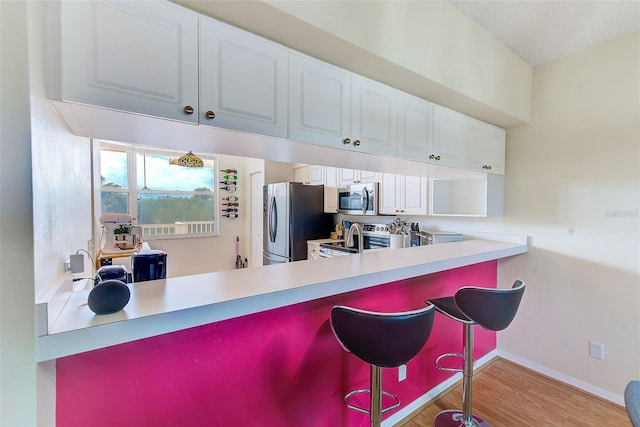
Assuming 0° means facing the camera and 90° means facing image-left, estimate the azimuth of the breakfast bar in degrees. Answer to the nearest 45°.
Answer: approximately 315°

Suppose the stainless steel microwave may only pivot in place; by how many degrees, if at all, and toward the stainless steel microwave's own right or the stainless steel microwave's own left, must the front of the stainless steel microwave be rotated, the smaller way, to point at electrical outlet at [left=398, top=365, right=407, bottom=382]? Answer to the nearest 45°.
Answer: approximately 45° to the stainless steel microwave's own left

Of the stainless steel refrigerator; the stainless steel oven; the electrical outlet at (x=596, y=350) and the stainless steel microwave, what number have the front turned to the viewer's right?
0

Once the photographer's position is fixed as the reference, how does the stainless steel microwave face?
facing the viewer and to the left of the viewer

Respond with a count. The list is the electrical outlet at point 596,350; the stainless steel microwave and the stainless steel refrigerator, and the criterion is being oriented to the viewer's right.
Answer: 0

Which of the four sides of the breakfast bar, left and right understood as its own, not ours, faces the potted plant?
back

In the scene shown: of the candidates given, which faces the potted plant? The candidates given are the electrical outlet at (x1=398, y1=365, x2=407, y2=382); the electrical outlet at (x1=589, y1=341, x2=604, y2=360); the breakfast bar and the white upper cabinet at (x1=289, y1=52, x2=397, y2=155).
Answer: the electrical outlet at (x1=589, y1=341, x2=604, y2=360)

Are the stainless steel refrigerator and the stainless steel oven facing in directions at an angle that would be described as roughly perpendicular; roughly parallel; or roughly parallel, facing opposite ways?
roughly parallel

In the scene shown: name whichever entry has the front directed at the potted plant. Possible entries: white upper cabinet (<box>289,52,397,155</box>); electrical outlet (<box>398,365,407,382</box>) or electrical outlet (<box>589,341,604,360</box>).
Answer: electrical outlet (<box>589,341,604,360</box>)

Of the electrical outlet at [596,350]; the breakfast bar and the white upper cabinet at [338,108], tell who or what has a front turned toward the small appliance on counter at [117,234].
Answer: the electrical outlet

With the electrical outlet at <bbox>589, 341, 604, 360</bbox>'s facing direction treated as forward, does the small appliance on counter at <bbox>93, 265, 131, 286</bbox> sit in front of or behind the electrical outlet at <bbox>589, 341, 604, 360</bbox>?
in front
